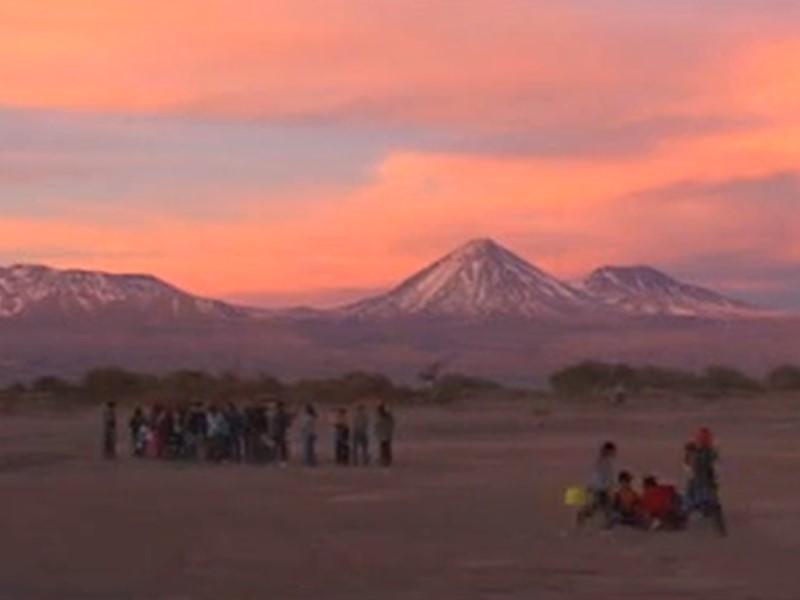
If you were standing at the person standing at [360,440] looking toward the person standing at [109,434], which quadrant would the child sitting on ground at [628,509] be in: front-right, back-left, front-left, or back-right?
back-left

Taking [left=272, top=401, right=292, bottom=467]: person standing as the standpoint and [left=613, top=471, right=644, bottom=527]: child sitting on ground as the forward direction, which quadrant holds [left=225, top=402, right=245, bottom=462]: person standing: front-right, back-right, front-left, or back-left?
back-right
